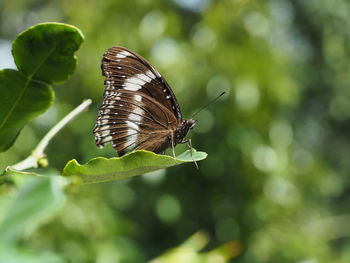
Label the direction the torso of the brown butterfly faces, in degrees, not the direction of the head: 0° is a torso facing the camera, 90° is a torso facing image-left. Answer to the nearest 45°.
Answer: approximately 270°
